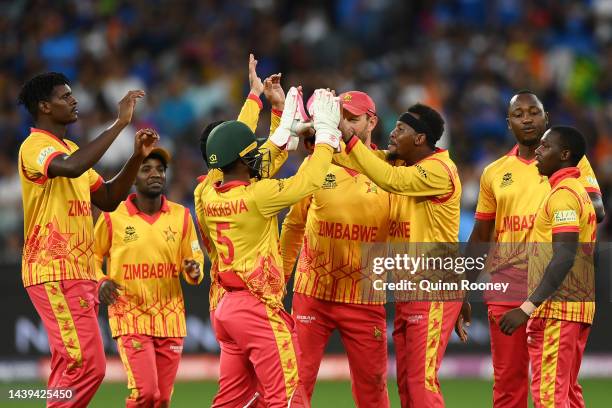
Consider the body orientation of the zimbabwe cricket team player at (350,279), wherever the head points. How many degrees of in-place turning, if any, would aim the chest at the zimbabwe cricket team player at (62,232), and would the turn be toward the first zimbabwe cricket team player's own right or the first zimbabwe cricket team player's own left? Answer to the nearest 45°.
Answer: approximately 90° to the first zimbabwe cricket team player's own right

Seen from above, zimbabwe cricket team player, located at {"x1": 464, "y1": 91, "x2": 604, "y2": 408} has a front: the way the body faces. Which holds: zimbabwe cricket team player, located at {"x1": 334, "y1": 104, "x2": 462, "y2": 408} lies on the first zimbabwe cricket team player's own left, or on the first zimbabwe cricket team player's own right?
on the first zimbabwe cricket team player's own right

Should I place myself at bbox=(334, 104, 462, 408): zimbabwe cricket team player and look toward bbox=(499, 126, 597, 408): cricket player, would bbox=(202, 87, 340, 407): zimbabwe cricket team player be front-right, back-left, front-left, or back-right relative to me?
back-right

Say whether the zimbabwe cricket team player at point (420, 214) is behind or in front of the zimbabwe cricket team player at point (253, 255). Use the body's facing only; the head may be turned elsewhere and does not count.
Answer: in front

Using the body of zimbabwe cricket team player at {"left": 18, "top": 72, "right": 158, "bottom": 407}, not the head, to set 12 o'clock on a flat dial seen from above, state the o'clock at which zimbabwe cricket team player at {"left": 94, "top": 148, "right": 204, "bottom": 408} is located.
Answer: zimbabwe cricket team player at {"left": 94, "top": 148, "right": 204, "bottom": 408} is roughly at 10 o'clock from zimbabwe cricket team player at {"left": 18, "top": 72, "right": 158, "bottom": 407}.

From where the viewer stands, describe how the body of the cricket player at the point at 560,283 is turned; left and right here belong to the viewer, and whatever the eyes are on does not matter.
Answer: facing to the left of the viewer

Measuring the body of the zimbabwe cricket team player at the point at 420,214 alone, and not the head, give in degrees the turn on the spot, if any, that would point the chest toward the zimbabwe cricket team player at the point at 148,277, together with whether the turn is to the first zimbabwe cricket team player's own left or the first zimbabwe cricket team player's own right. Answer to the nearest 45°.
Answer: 0° — they already face them

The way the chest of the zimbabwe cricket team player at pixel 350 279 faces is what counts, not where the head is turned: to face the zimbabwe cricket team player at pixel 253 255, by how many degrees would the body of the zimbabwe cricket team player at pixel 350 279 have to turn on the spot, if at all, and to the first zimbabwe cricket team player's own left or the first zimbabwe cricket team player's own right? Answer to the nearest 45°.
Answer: approximately 45° to the first zimbabwe cricket team player's own right

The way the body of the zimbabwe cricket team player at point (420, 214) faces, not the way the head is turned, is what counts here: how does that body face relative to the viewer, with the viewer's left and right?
facing to the left of the viewer

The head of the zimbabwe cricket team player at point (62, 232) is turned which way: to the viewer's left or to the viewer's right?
to the viewer's right

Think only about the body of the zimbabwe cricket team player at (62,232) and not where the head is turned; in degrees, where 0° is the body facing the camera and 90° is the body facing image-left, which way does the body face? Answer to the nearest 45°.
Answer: approximately 270°
